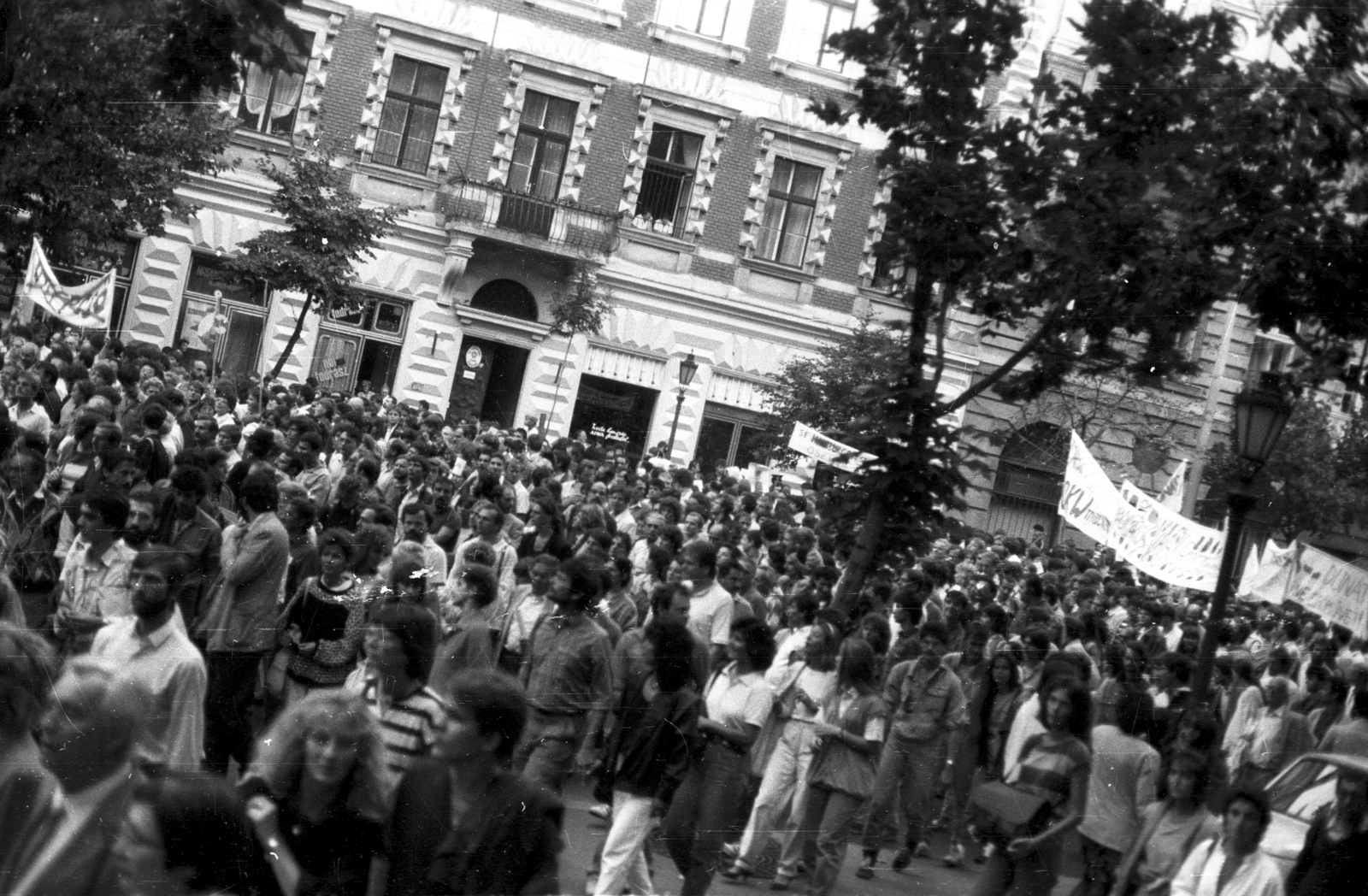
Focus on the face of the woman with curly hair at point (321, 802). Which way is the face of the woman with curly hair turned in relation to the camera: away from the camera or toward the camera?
toward the camera

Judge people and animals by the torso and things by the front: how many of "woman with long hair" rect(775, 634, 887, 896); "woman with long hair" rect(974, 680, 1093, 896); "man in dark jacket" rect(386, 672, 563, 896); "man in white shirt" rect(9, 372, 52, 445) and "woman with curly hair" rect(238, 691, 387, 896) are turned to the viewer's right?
0

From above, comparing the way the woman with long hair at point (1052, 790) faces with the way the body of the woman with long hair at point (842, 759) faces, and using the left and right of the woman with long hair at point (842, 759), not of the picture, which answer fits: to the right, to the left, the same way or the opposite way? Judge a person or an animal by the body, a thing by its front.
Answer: the same way

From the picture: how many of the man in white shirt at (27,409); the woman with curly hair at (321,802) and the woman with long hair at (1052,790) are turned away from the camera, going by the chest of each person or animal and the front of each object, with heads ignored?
0

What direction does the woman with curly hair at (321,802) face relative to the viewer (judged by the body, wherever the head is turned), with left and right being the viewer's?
facing the viewer

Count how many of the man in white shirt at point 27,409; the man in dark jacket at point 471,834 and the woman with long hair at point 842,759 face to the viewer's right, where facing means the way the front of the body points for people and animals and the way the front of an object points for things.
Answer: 0

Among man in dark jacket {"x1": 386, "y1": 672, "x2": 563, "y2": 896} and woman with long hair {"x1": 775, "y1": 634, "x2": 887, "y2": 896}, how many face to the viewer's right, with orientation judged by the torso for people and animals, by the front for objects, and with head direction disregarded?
0

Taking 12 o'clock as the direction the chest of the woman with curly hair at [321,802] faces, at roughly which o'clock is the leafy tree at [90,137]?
The leafy tree is roughly at 5 o'clock from the woman with curly hair.

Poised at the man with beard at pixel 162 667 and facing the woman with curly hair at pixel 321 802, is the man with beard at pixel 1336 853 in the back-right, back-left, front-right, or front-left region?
front-left

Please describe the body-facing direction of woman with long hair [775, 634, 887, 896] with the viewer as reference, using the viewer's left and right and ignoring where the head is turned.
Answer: facing the viewer and to the left of the viewer

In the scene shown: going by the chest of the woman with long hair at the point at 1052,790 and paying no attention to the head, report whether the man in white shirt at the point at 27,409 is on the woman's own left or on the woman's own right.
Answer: on the woman's own right
